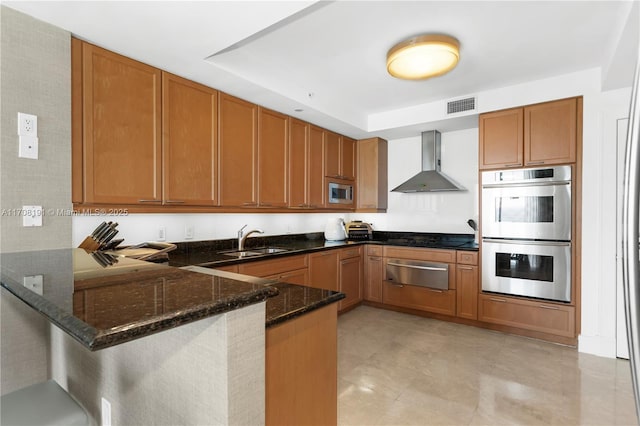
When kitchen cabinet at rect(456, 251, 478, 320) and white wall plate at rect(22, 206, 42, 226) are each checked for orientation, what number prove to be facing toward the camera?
2

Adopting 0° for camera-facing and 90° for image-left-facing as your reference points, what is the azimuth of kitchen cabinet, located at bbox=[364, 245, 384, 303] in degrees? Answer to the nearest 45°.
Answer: approximately 45°

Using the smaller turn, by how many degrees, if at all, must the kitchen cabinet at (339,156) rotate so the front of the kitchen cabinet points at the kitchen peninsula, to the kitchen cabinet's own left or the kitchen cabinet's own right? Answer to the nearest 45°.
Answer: approximately 45° to the kitchen cabinet's own right

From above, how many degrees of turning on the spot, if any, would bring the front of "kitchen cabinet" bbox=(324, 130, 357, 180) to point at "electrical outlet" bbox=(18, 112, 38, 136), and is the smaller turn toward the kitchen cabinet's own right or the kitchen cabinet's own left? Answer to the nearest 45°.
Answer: approximately 90° to the kitchen cabinet's own right

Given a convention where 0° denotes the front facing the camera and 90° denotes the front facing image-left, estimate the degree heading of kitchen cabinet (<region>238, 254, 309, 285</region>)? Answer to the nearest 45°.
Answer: approximately 315°

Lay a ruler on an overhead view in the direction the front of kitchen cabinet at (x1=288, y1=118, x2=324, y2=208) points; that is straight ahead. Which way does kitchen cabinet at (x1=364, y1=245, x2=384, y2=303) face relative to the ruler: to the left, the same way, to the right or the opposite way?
to the right

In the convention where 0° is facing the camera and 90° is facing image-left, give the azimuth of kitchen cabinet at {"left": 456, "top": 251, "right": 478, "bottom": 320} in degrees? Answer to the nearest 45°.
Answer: approximately 0°

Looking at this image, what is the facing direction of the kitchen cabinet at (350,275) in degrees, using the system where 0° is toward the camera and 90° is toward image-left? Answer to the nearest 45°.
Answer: approximately 315°
